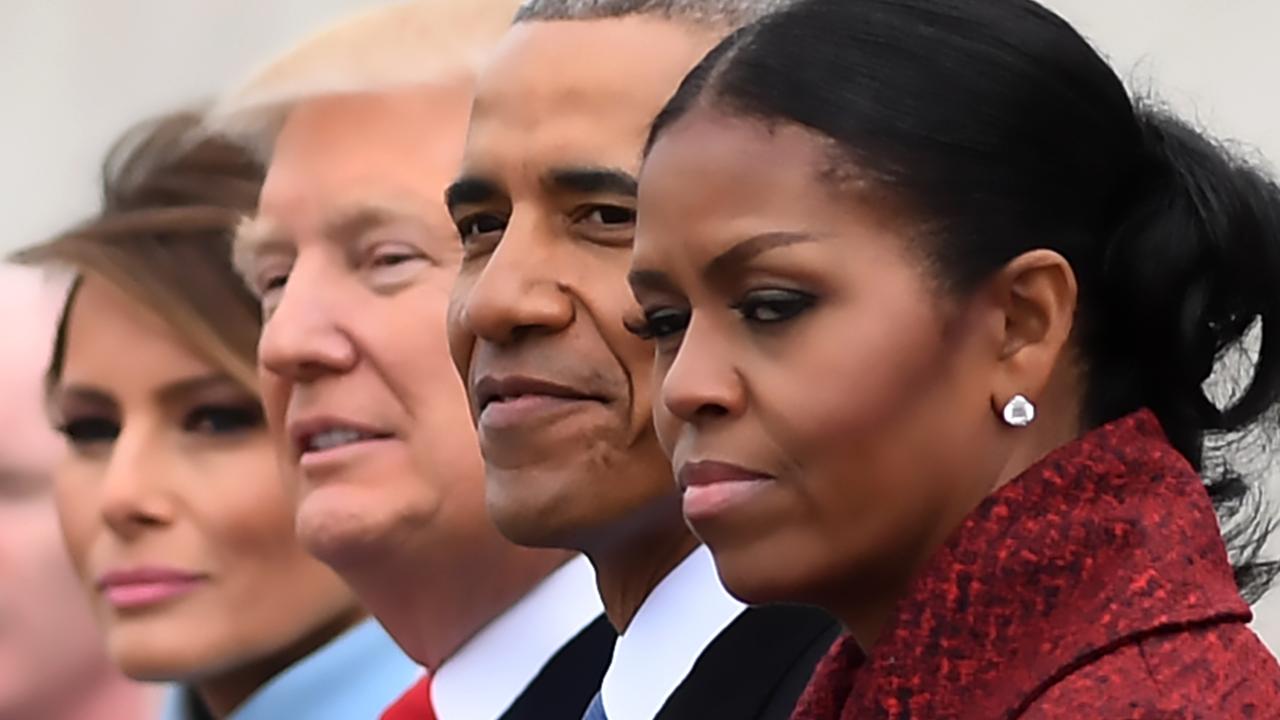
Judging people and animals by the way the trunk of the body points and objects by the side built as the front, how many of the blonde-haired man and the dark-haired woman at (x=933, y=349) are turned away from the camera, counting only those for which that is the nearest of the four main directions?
0

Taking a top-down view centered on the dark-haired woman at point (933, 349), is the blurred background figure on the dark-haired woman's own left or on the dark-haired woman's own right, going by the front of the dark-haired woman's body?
on the dark-haired woman's own right

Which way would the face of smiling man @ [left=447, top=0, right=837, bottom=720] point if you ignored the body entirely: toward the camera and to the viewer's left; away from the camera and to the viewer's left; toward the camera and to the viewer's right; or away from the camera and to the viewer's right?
toward the camera and to the viewer's left

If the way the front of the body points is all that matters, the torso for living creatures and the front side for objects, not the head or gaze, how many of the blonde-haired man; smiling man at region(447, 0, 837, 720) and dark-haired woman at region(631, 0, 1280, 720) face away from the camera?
0

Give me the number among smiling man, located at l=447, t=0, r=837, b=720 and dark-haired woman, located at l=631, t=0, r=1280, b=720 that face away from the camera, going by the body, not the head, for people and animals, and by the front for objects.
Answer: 0

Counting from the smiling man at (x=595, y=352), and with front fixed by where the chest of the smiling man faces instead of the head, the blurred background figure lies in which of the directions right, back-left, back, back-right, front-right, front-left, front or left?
right

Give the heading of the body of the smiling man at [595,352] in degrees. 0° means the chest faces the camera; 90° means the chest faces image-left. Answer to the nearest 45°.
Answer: approximately 45°

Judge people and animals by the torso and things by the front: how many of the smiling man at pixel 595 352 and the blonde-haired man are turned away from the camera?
0

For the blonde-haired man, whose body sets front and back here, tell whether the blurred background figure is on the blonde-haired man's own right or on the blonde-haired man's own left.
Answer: on the blonde-haired man's own right

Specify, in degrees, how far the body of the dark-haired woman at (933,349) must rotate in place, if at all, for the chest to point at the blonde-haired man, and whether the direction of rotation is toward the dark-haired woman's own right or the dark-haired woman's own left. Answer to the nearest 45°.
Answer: approximately 90° to the dark-haired woman's own right

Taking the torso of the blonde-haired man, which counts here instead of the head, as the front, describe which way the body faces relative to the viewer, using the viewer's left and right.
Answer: facing the viewer and to the left of the viewer

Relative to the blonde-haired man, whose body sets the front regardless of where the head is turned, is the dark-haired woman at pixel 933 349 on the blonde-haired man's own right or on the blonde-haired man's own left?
on the blonde-haired man's own left
